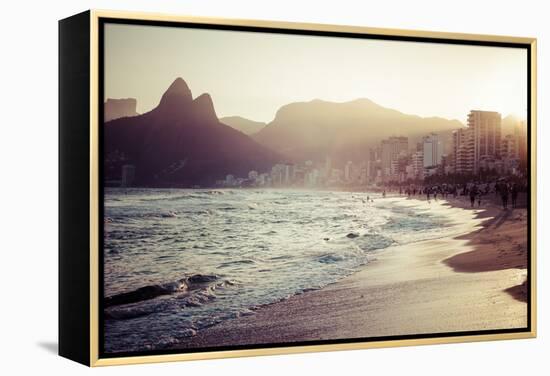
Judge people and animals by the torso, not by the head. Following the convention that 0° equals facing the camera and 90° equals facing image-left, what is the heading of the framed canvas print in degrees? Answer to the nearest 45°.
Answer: approximately 315°
